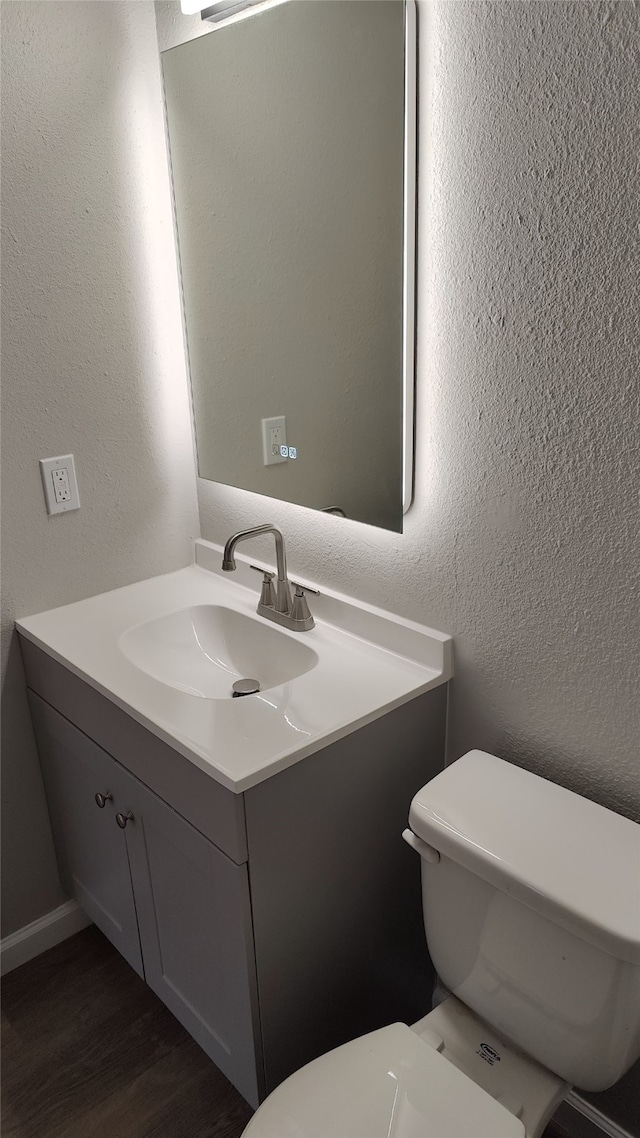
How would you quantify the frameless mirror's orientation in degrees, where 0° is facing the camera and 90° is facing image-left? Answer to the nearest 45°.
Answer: approximately 45°

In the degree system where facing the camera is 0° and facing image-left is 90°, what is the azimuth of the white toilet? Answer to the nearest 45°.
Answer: approximately 45°

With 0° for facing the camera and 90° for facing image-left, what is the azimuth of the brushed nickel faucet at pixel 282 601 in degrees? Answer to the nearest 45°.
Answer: approximately 45°
